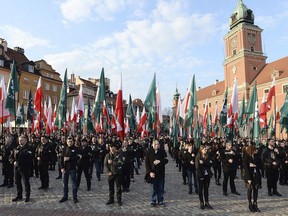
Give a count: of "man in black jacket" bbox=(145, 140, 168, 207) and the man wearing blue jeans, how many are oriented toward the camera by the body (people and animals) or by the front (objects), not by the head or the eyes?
2

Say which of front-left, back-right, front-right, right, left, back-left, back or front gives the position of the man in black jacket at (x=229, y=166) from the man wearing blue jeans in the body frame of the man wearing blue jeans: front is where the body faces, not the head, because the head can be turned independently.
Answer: left

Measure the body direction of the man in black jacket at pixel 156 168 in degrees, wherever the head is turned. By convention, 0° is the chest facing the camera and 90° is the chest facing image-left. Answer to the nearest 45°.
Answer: approximately 0°

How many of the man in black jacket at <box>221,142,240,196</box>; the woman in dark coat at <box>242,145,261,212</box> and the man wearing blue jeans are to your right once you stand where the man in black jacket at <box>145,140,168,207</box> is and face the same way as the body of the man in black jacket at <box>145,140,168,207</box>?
1

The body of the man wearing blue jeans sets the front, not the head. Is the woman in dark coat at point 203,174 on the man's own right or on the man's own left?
on the man's own left

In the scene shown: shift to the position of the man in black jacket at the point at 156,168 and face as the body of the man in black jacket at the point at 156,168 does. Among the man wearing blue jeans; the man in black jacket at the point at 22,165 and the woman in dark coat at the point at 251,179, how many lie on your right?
2

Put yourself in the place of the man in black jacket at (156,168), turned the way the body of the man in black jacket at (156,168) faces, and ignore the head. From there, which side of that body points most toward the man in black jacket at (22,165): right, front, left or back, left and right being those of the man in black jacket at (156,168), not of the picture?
right

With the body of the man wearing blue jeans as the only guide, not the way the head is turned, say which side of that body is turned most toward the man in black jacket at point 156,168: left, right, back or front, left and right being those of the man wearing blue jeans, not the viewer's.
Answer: left

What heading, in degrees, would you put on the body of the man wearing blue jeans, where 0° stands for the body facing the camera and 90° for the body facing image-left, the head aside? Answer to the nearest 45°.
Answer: approximately 0°

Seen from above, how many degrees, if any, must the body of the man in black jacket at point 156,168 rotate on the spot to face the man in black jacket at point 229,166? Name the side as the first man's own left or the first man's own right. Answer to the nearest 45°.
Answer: approximately 135° to the first man's own left

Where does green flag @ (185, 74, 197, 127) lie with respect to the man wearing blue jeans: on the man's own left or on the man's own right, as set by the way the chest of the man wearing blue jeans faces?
on the man's own left
